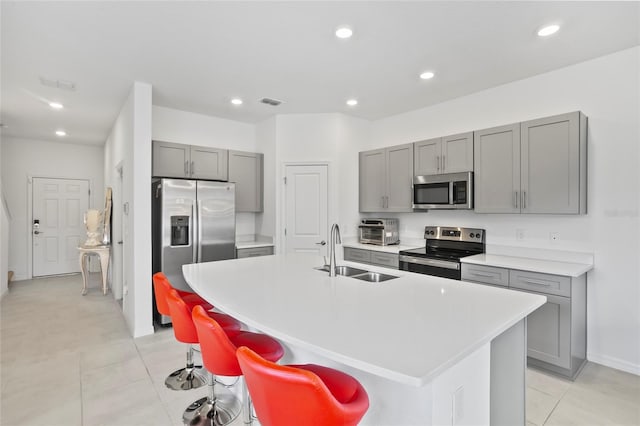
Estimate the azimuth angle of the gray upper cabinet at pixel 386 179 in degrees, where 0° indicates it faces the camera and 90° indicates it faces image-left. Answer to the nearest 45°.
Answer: approximately 45°

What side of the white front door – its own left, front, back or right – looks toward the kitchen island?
front

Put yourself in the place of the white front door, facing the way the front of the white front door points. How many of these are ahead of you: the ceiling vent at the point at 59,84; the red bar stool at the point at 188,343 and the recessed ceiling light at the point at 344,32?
3

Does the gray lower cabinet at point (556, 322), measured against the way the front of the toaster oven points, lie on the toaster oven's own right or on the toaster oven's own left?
on the toaster oven's own left

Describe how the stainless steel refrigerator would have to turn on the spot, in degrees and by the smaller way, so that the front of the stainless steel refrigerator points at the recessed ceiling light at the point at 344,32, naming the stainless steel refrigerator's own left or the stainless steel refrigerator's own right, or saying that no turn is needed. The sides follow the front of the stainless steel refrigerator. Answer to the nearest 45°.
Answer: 0° — it already faces it

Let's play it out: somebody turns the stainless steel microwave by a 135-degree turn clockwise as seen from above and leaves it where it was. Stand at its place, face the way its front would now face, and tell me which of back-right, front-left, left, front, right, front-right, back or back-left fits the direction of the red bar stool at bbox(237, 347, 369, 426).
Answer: back

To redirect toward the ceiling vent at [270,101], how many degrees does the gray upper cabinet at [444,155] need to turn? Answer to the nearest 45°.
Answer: approximately 45° to its right

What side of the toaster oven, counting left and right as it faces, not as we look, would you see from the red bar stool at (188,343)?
front

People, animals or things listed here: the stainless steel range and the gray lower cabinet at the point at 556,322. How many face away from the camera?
0

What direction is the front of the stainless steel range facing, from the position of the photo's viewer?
facing the viewer and to the left of the viewer
